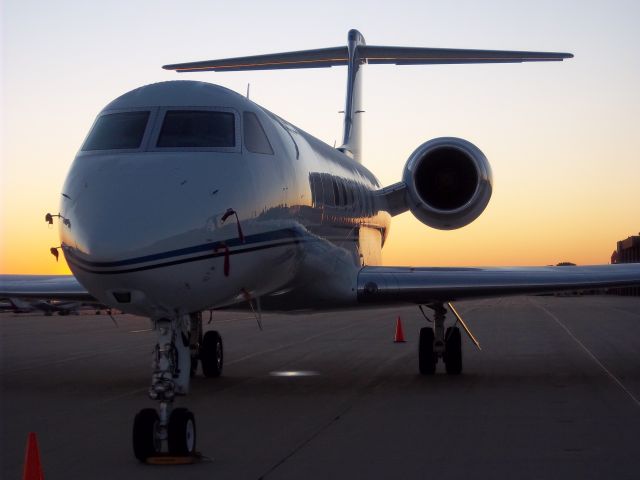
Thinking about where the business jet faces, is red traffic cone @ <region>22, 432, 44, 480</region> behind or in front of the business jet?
in front

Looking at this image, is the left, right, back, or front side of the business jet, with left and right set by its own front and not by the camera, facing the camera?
front
